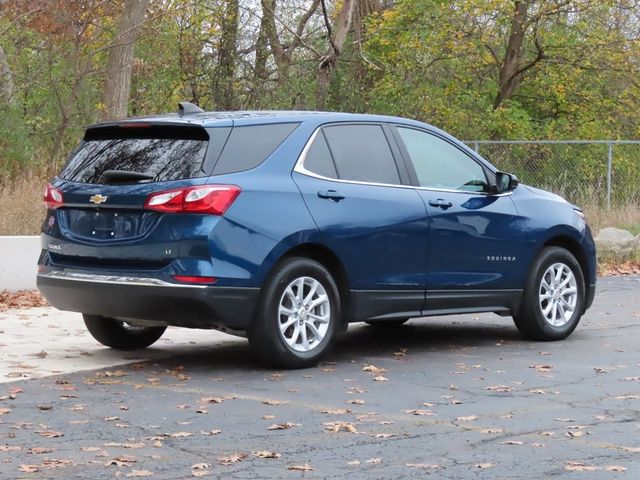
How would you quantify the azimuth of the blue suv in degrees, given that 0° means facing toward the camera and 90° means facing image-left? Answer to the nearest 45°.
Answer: approximately 225°

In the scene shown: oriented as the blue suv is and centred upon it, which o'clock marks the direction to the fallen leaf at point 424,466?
The fallen leaf is roughly at 4 o'clock from the blue suv.

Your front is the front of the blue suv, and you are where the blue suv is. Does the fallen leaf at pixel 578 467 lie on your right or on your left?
on your right

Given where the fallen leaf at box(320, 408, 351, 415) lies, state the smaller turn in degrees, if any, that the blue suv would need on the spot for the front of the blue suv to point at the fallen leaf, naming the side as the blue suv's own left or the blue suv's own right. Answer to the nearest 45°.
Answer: approximately 135° to the blue suv's own right

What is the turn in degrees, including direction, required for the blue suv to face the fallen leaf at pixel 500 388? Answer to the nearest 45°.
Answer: approximately 90° to its right

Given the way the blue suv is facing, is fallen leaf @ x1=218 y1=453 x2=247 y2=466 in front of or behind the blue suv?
behind

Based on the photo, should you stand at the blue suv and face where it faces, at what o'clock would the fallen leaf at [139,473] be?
The fallen leaf is roughly at 5 o'clock from the blue suv.

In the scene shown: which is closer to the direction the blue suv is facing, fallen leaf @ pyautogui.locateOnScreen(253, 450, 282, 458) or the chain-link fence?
the chain-link fence

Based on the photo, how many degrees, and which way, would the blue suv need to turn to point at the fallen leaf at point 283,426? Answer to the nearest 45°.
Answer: approximately 135° to its right

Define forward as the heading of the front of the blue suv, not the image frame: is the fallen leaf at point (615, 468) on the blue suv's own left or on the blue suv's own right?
on the blue suv's own right

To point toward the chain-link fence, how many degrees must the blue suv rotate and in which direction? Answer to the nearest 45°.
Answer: approximately 45° to its left

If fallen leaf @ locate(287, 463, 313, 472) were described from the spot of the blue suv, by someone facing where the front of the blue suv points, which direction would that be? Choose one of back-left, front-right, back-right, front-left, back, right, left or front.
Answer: back-right

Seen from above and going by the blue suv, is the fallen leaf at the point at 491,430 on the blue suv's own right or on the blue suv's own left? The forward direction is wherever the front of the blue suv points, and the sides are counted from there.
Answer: on the blue suv's own right
